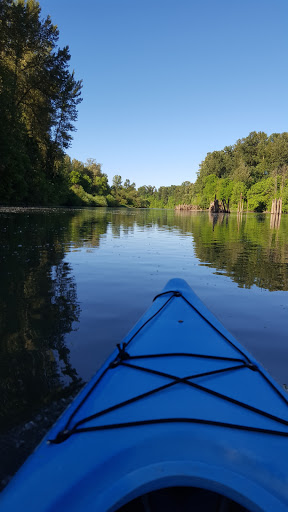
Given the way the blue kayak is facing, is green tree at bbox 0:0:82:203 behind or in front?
in front

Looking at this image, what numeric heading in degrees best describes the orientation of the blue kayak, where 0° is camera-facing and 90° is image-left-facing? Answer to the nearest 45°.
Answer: approximately 180°
